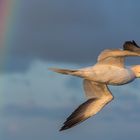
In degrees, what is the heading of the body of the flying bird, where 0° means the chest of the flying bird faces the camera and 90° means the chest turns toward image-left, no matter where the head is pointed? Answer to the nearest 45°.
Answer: approximately 270°
